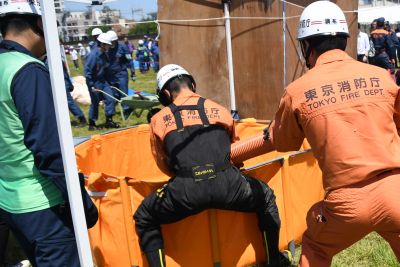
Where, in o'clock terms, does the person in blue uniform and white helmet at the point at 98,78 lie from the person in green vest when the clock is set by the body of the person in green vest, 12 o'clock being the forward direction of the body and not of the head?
The person in blue uniform and white helmet is roughly at 11 o'clock from the person in green vest.

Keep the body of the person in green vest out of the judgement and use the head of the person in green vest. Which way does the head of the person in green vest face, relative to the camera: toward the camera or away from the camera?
away from the camera

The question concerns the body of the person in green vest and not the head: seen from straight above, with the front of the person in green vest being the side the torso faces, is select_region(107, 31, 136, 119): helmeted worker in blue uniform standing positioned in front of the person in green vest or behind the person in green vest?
in front

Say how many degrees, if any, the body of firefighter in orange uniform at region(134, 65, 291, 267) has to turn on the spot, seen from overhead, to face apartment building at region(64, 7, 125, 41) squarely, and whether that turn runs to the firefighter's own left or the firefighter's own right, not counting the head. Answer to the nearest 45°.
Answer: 0° — they already face it

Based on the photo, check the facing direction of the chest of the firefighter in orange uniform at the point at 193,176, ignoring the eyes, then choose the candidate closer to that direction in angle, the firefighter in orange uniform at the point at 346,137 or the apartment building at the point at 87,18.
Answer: the apartment building

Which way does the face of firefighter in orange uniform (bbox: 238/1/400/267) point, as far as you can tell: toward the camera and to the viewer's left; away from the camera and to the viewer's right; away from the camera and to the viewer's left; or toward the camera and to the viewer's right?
away from the camera and to the viewer's left

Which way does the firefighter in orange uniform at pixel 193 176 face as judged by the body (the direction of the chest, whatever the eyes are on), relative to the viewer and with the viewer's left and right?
facing away from the viewer

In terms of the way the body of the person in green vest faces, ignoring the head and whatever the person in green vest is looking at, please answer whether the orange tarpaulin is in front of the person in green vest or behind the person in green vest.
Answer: in front

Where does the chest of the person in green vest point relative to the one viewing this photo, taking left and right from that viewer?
facing away from the viewer and to the right of the viewer
